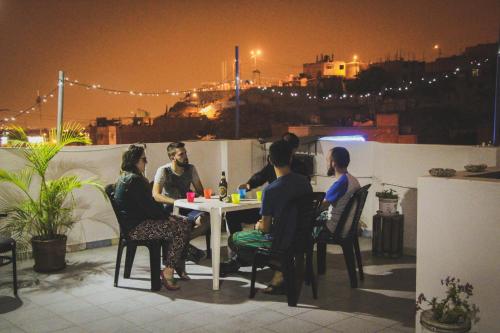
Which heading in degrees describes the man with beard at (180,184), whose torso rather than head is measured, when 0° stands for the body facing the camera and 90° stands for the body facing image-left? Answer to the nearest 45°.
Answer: approximately 315°

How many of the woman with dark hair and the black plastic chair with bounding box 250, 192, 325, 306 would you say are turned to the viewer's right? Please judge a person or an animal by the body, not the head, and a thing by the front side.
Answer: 1

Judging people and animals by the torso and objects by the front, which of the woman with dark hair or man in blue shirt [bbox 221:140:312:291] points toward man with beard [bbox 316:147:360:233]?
the woman with dark hair

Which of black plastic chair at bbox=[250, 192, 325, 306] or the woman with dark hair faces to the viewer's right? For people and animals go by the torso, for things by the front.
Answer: the woman with dark hair

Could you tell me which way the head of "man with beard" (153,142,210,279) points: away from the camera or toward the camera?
toward the camera

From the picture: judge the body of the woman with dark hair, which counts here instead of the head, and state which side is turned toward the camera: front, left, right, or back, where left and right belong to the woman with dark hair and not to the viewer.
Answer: right

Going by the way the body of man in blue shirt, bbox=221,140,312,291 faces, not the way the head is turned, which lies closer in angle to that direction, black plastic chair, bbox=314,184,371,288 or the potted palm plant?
the potted palm plant

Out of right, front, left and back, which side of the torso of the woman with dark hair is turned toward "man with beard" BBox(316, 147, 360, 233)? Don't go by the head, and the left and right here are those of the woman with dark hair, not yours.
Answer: front

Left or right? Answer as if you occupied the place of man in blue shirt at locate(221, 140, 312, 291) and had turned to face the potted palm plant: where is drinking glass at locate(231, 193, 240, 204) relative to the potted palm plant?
right

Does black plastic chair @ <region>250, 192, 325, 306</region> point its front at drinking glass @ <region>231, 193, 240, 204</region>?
yes

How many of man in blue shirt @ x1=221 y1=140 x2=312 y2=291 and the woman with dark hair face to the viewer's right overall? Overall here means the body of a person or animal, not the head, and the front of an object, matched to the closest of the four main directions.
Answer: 1

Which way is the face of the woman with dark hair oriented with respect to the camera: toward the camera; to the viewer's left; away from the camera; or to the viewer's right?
to the viewer's right

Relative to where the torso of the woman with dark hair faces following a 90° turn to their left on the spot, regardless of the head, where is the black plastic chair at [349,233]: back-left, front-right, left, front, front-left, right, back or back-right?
right

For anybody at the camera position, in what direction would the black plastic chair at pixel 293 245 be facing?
facing away from the viewer and to the left of the viewer

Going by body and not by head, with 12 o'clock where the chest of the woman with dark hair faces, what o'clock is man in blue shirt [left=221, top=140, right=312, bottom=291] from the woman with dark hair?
The man in blue shirt is roughly at 1 o'clock from the woman with dark hair.

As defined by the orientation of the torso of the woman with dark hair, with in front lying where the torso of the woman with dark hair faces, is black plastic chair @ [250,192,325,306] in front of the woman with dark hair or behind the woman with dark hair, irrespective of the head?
in front

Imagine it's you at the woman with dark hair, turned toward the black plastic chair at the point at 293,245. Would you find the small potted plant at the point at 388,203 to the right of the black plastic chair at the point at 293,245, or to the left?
left
